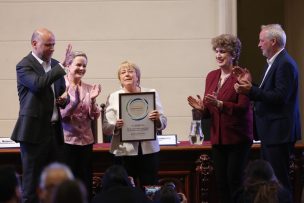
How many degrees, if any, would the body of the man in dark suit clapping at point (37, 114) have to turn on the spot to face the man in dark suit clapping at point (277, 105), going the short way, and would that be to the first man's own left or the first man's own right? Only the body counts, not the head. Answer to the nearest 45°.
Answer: approximately 45° to the first man's own left

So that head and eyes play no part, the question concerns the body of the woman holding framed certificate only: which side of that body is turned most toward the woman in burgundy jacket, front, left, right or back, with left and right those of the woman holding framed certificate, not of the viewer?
left

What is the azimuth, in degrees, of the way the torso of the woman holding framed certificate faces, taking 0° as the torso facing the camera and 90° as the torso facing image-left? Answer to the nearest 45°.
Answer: approximately 0°

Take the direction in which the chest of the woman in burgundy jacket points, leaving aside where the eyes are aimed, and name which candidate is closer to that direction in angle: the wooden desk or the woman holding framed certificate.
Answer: the woman holding framed certificate
